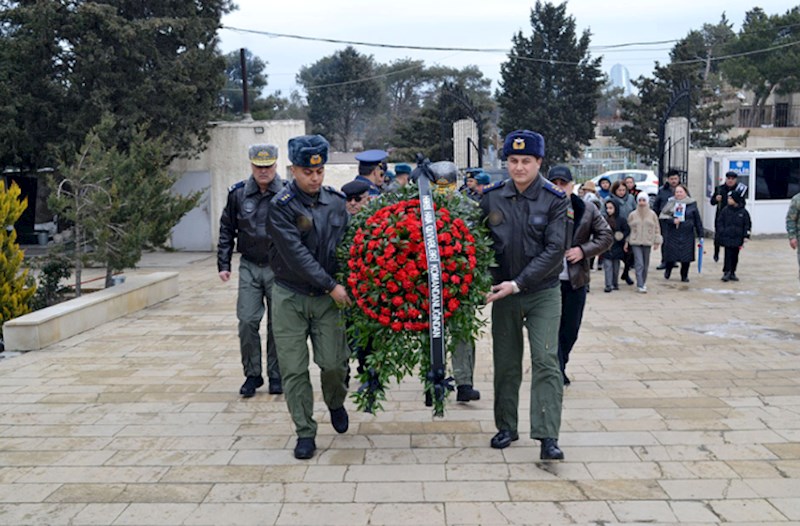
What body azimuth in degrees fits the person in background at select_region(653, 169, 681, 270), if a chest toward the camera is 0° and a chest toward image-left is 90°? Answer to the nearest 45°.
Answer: approximately 0°

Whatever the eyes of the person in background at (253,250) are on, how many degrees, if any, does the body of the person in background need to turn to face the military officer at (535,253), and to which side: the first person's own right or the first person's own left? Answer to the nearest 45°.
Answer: approximately 45° to the first person's own left

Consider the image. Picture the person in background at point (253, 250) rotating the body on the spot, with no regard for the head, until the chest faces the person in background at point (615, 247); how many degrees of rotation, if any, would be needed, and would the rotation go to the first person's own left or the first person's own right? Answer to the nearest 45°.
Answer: approximately 135° to the first person's own left

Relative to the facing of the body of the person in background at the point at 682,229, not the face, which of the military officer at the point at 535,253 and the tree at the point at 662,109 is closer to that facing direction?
the military officer

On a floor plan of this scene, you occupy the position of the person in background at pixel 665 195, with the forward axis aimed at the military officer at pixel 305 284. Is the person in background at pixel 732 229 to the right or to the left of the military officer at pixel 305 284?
left

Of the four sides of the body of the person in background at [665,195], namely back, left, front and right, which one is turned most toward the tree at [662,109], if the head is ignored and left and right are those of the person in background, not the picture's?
back
